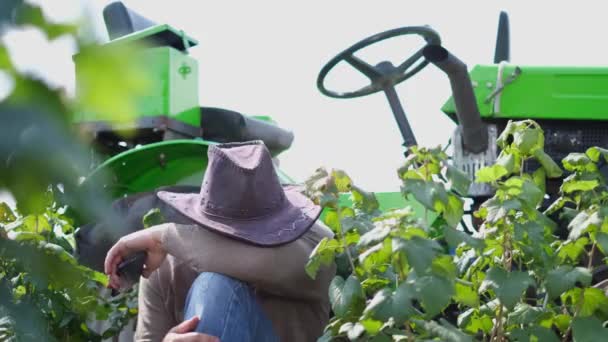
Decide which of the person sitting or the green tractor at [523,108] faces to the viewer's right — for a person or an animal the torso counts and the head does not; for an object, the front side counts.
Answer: the green tractor

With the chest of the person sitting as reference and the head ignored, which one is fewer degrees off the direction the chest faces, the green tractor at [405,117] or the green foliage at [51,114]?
the green foliage

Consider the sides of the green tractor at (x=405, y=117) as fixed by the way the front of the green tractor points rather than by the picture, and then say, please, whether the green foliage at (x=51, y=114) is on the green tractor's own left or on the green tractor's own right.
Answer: on the green tractor's own right

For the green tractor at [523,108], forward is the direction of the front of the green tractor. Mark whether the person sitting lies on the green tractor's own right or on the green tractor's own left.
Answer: on the green tractor's own right

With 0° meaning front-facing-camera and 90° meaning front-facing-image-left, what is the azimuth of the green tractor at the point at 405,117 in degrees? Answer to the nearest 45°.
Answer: approximately 270°

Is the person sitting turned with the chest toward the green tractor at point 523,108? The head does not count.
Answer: no

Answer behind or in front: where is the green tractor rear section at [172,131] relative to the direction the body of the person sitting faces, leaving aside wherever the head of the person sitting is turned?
behind

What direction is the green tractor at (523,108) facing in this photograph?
to the viewer's right

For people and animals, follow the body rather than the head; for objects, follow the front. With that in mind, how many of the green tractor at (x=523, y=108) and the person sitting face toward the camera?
1

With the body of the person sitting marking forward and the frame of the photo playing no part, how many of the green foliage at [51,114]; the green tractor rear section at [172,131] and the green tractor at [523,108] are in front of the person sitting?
1

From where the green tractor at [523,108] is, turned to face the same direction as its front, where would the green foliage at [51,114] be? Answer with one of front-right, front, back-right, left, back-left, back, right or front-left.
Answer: right

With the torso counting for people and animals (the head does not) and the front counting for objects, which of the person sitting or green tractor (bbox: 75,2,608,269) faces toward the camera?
the person sitting

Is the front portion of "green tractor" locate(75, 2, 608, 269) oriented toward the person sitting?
no

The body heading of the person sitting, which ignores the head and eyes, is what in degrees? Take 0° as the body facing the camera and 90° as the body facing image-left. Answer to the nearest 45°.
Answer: approximately 0°

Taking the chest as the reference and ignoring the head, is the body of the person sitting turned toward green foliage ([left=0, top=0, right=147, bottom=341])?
yes

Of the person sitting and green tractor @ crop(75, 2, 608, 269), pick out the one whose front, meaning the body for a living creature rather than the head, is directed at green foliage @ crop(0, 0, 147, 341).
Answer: the person sitting
